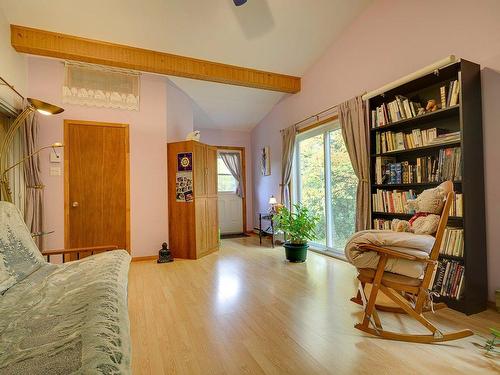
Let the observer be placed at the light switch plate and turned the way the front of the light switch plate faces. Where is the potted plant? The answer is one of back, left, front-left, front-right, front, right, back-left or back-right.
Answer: front-left

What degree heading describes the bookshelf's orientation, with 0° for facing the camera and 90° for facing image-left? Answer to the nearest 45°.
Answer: approximately 45°

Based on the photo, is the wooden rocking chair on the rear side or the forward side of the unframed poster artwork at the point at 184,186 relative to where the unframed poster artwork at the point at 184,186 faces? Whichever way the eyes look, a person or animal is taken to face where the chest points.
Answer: on the forward side

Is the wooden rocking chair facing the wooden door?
yes

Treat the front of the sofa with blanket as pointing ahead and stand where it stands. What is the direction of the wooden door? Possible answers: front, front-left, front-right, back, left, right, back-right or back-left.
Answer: left

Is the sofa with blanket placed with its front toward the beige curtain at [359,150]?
yes

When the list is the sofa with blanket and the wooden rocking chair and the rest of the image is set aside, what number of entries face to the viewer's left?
1

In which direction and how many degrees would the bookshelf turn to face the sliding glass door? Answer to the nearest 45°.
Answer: approximately 90° to its right

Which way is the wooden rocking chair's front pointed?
to the viewer's left

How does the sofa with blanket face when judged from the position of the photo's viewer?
facing to the right of the viewer

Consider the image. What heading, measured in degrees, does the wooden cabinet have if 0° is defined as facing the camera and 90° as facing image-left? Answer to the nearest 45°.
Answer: approximately 315°

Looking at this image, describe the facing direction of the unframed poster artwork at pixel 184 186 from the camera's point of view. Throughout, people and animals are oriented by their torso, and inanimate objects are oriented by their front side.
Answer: facing the viewer

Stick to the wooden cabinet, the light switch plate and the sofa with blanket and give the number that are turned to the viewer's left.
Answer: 0

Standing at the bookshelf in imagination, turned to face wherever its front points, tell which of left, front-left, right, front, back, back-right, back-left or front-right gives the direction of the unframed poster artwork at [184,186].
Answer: front-right
